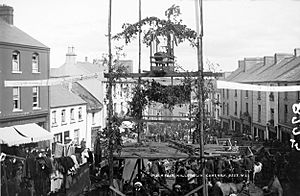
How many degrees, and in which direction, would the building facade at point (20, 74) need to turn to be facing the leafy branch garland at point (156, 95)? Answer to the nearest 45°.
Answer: approximately 45° to its left

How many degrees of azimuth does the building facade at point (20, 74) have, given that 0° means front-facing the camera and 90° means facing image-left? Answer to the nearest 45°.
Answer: approximately 315°
